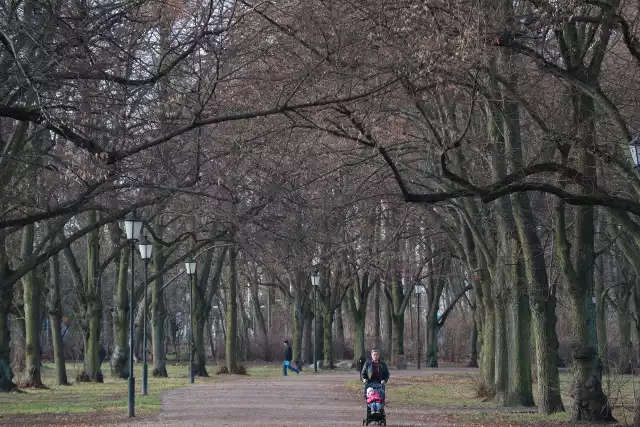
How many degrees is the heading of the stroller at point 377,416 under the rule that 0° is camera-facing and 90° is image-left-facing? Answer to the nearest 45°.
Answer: approximately 0°

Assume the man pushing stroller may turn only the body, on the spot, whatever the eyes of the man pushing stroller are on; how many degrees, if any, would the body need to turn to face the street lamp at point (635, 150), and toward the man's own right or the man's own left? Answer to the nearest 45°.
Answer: approximately 45° to the man's own left

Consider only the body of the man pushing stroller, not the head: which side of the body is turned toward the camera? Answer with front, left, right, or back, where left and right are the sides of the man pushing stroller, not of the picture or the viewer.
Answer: front

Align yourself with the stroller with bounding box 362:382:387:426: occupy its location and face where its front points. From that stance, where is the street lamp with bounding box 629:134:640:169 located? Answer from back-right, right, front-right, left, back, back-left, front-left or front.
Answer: front-left
